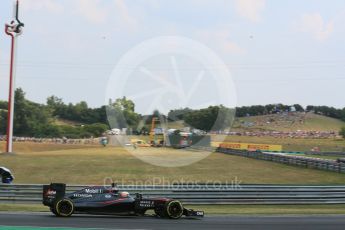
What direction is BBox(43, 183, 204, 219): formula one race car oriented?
to the viewer's right

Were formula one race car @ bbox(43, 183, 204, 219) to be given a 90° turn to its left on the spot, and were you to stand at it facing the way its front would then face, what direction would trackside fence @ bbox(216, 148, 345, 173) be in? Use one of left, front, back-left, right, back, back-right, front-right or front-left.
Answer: front-right
